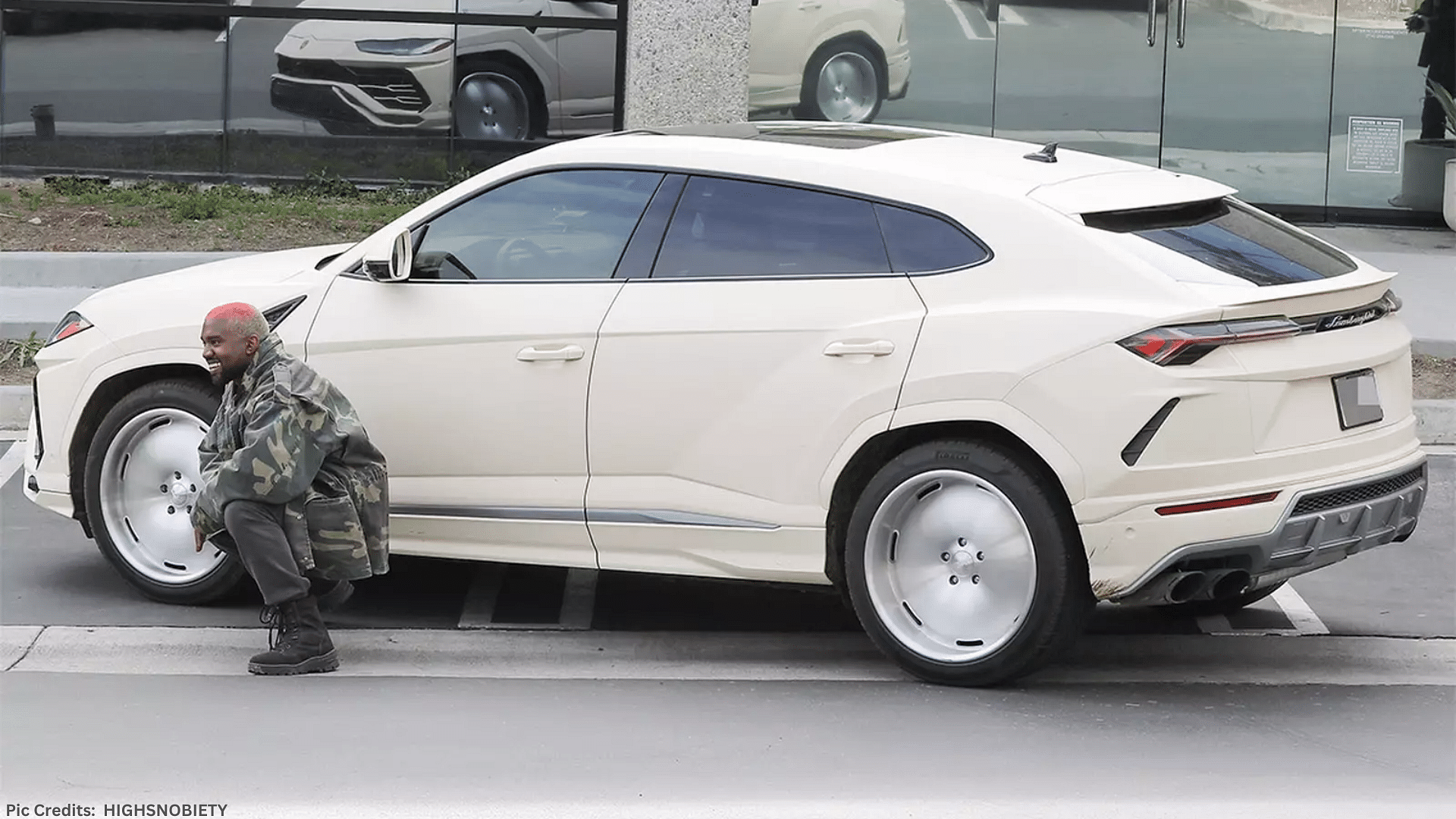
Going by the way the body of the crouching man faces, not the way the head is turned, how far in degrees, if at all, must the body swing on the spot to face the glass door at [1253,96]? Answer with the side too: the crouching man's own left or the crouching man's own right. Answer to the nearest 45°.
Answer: approximately 135° to the crouching man's own right

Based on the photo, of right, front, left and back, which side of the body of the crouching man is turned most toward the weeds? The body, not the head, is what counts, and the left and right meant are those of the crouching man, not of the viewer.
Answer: right

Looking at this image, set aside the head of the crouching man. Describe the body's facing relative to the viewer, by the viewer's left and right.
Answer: facing to the left of the viewer

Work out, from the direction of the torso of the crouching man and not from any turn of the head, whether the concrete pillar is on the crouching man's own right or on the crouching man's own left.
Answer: on the crouching man's own right

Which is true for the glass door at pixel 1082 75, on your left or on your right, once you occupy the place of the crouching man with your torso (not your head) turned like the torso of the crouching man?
on your right
